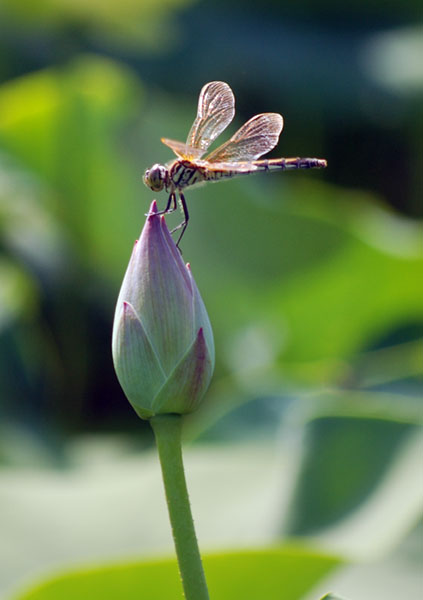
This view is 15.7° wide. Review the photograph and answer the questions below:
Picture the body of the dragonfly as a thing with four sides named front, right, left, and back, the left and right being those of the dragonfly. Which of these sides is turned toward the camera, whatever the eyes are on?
left

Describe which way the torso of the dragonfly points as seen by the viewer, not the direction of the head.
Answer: to the viewer's left
